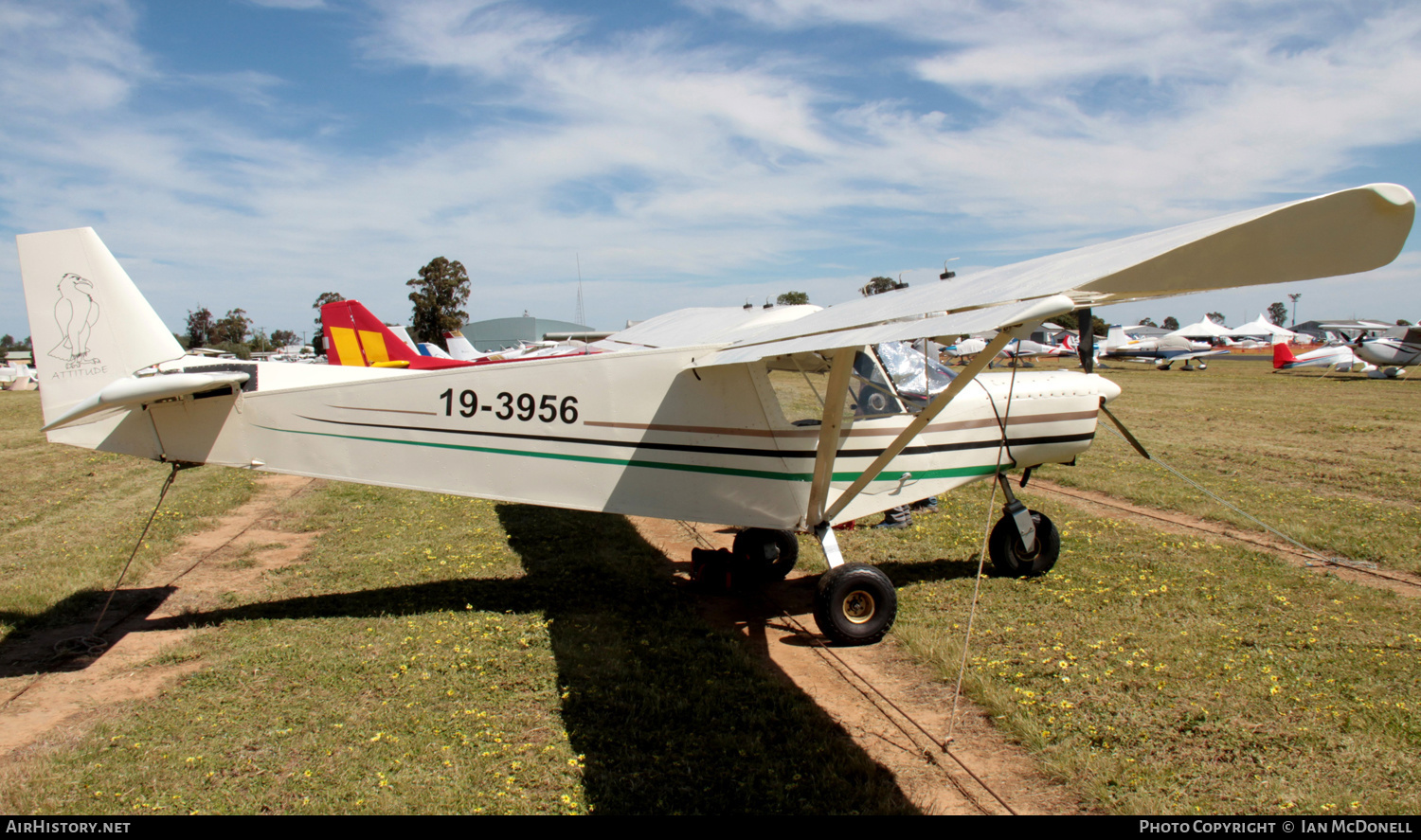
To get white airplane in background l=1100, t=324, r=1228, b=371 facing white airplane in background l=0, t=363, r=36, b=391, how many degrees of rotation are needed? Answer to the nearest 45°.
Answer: approximately 135° to its right

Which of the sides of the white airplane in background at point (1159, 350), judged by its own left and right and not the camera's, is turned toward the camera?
right

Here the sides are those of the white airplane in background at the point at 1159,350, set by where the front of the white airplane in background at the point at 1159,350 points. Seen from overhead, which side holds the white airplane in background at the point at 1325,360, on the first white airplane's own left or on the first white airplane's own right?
on the first white airplane's own right

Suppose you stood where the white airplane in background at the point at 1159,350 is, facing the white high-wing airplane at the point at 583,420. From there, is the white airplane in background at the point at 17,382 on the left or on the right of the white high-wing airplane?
right

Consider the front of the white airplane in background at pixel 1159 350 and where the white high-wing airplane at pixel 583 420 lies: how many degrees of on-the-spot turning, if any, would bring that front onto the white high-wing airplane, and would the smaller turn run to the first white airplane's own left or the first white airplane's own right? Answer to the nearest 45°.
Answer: approximately 90° to the first white airplane's own right

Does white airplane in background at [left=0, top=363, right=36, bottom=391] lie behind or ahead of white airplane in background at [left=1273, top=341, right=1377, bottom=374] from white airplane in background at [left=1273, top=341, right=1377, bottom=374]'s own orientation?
behind

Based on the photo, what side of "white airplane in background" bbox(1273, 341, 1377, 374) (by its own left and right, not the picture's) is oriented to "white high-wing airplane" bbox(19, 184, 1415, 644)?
right

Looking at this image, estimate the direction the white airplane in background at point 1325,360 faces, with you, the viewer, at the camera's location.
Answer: facing to the right of the viewer

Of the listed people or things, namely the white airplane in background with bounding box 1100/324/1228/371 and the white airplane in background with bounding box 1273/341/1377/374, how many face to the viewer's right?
2

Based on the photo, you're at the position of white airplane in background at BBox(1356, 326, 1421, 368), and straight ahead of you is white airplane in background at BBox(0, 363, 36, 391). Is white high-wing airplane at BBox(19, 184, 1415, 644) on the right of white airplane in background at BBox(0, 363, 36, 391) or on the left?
left
